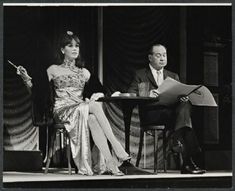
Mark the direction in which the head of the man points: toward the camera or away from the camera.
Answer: toward the camera

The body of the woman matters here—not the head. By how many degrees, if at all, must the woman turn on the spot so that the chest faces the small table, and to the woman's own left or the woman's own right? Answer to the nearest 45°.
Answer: approximately 45° to the woman's own left

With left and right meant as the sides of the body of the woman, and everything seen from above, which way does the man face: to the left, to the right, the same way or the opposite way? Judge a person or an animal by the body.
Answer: the same way

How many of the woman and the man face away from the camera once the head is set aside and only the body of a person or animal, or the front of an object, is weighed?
0

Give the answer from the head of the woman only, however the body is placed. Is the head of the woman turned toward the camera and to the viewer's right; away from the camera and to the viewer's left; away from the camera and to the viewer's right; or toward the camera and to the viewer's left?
toward the camera and to the viewer's right

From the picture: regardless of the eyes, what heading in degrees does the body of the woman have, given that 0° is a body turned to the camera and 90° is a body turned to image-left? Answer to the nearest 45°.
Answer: approximately 315°

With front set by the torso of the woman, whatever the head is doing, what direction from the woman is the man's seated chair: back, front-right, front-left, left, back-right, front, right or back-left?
front-left

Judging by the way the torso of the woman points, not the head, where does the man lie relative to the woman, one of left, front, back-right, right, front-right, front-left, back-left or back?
front-left
